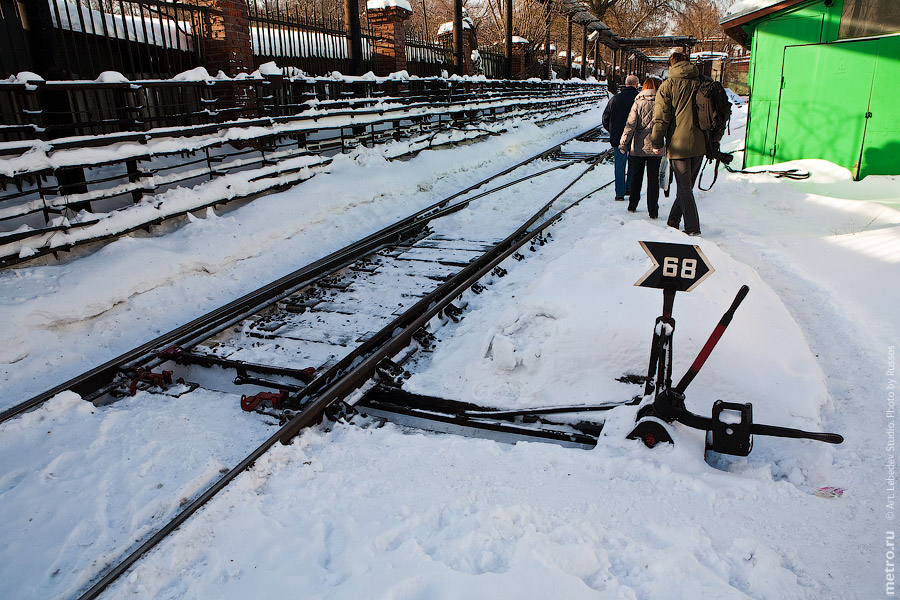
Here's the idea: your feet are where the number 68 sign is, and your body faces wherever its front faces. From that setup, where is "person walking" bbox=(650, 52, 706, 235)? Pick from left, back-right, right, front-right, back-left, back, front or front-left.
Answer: back

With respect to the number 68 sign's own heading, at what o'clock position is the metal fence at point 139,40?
The metal fence is roughly at 4 o'clock from the number 68 sign.

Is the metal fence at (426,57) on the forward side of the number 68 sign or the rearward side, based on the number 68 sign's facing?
on the rearward side

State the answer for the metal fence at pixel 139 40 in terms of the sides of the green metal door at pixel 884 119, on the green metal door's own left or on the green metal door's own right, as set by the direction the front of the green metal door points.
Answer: on the green metal door's own right

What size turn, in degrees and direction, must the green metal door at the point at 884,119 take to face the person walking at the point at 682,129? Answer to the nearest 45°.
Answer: approximately 45° to its right

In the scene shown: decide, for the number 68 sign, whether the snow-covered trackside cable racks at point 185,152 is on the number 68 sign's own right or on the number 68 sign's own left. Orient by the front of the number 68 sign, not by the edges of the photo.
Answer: on the number 68 sign's own right

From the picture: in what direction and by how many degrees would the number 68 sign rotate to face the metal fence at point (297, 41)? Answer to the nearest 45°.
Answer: approximately 135° to its right

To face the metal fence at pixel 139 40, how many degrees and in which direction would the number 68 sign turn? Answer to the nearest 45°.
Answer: approximately 135° to its right

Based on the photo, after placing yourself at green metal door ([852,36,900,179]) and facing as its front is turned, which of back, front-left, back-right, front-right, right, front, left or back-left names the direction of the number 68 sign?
front

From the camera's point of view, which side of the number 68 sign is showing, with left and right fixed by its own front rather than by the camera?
front

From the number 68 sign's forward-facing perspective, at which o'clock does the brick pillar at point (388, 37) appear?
The brick pillar is roughly at 5 o'clock from the number 68 sign.

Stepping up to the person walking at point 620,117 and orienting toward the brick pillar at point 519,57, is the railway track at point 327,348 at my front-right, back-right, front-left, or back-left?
back-left
